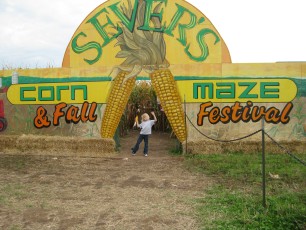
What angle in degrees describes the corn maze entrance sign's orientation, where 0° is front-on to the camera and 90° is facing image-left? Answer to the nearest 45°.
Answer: approximately 0°
